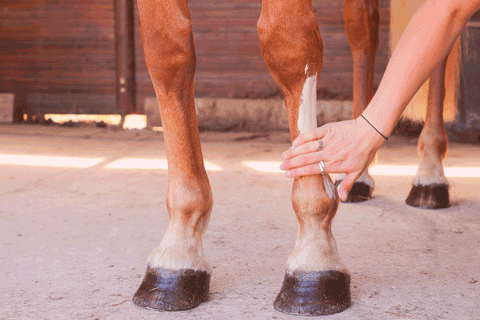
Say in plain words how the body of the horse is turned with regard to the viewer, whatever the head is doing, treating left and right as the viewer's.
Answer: facing the viewer and to the left of the viewer
